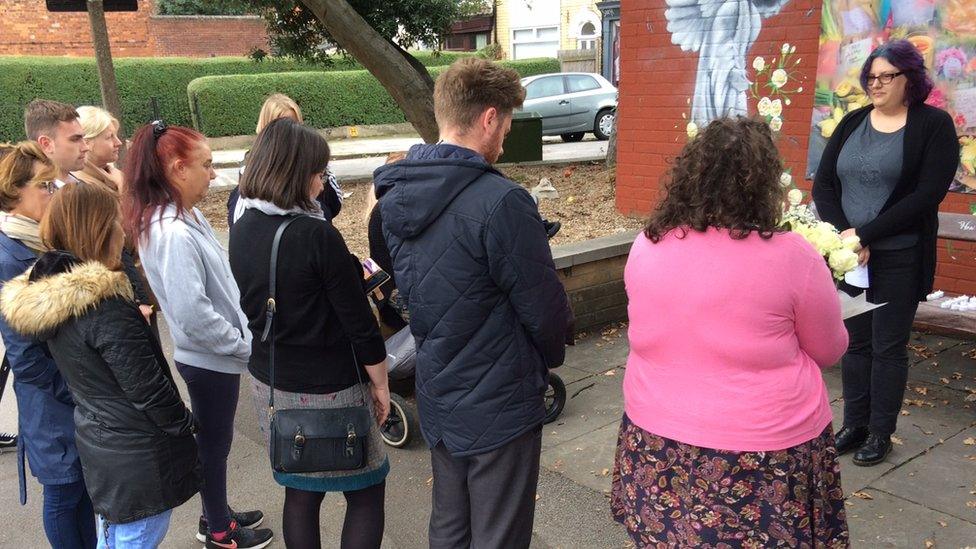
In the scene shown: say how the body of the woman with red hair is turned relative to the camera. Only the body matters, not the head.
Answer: to the viewer's right

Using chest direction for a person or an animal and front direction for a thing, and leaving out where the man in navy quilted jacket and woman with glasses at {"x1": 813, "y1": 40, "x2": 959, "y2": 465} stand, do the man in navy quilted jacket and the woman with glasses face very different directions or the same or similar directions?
very different directions

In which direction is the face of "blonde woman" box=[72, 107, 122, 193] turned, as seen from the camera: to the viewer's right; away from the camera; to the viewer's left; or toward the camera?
to the viewer's right

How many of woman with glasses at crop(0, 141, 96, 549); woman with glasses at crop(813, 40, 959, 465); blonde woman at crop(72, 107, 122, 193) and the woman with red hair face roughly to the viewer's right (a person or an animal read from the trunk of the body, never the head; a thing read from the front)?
3

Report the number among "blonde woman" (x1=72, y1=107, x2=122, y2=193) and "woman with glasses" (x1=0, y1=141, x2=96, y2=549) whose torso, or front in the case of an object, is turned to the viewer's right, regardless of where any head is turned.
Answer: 2

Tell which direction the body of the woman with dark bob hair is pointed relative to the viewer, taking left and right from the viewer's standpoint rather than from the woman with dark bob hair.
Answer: facing away from the viewer and to the right of the viewer

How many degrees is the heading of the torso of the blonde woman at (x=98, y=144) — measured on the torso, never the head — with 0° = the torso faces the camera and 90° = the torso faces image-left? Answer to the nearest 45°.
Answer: approximately 270°

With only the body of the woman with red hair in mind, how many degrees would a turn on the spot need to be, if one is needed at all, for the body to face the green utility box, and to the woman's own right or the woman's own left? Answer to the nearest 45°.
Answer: approximately 45° to the woman's own left

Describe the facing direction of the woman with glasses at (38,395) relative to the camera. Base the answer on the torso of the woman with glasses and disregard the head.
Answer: to the viewer's right

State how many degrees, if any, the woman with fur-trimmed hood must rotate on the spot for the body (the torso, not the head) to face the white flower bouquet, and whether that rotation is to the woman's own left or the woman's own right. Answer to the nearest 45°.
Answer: approximately 45° to the woman's own right

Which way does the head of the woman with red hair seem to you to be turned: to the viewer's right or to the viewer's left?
to the viewer's right

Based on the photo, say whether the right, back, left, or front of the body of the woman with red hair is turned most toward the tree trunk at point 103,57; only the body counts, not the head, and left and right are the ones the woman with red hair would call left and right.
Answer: left

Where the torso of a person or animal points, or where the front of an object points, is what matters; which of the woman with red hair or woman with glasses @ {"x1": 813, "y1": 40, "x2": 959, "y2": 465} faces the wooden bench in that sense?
the woman with red hair

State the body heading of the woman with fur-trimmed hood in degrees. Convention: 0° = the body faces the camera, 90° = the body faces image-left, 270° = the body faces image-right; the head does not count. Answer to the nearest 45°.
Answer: approximately 225°

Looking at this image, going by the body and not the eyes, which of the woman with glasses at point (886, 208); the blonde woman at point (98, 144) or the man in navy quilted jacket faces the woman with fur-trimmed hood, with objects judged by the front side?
the woman with glasses

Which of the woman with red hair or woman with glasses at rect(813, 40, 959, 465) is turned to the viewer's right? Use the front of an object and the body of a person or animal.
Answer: the woman with red hair

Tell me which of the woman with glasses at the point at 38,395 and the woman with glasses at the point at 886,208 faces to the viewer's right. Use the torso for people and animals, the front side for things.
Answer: the woman with glasses at the point at 38,395
